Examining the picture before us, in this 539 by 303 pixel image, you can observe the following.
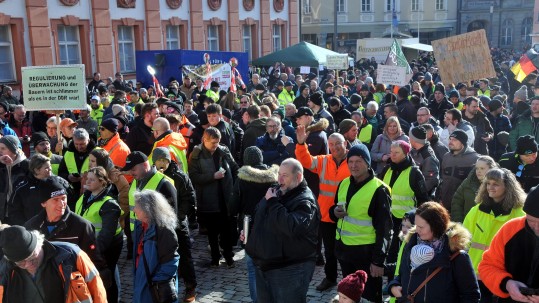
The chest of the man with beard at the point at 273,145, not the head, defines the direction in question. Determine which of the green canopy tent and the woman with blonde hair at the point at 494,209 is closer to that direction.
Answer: the woman with blonde hair

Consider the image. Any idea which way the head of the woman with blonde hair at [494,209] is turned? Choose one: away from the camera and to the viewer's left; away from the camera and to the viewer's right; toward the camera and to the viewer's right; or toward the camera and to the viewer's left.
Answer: toward the camera and to the viewer's left

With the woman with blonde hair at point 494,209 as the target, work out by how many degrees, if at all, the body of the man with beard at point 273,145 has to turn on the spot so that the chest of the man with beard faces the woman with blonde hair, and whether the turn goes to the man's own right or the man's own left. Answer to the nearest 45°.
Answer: approximately 45° to the man's own left

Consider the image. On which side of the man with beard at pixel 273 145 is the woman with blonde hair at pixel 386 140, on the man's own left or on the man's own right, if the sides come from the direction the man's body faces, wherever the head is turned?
on the man's own left

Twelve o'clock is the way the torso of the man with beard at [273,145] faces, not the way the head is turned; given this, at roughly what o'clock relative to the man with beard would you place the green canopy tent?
The green canopy tent is roughly at 6 o'clock from the man with beard.

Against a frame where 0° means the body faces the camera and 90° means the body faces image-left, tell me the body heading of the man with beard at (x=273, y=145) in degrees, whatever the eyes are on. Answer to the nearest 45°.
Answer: approximately 0°
